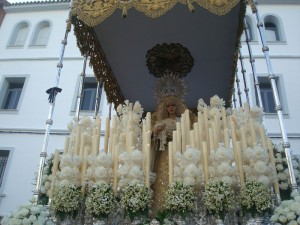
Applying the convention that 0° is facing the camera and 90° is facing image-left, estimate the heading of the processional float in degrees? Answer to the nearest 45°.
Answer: approximately 0°
